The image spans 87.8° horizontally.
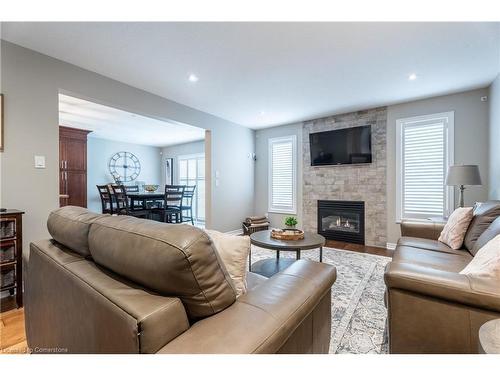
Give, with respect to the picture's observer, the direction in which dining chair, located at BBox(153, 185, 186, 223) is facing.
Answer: facing away from the viewer and to the left of the viewer

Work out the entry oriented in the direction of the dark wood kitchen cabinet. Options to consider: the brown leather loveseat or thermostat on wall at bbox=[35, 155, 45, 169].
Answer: the brown leather loveseat

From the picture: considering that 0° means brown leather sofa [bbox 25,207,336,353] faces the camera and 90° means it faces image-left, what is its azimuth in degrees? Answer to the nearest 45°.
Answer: approximately 225°

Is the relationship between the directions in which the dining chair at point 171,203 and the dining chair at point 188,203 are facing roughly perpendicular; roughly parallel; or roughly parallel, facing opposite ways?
roughly perpendicular

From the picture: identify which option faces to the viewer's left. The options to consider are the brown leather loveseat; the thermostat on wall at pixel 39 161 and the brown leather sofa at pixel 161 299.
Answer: the brown leather loveseat

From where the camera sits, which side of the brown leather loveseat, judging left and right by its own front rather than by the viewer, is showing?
left

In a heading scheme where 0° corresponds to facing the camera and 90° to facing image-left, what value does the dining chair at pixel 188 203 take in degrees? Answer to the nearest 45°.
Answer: approximately 45°

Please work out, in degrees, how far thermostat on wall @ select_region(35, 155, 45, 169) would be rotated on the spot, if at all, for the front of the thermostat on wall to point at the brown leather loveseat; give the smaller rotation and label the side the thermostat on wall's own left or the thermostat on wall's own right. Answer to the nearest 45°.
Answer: approximately 45° to the thermostat on wall's own left

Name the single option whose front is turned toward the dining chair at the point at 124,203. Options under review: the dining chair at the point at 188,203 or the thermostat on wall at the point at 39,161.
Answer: the dining chair at the point at 188,203
